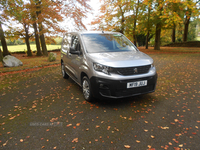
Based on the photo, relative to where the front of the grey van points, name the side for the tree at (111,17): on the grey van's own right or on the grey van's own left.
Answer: on the grey van's own left

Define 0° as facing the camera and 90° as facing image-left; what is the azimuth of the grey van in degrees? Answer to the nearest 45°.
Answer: approximately 315°
